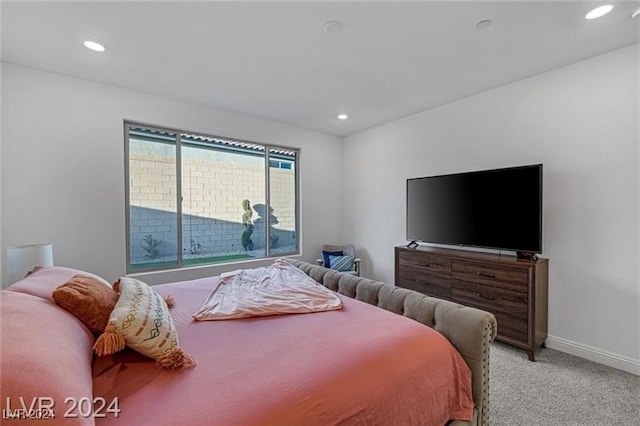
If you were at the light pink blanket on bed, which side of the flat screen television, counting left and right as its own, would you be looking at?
front

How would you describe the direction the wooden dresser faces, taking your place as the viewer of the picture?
facing the viewer and to the left of the viewer

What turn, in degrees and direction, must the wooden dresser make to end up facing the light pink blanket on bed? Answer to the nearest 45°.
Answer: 0° — it already faces it

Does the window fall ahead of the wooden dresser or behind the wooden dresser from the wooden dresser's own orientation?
ahead

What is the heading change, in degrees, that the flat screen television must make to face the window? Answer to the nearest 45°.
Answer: approximately 45° to its right

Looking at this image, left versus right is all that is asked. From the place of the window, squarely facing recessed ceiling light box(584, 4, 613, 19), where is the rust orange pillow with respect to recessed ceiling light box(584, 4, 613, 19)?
right

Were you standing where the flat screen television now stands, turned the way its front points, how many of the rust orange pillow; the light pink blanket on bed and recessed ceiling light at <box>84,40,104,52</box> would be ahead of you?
3

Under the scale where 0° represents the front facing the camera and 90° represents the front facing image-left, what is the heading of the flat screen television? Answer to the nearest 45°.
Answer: approximately 45°

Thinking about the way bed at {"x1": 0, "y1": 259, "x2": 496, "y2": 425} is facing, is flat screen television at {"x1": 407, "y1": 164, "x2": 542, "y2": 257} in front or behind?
in front

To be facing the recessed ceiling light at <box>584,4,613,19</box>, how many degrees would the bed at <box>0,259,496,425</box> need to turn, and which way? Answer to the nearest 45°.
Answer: approximately 45° to its right

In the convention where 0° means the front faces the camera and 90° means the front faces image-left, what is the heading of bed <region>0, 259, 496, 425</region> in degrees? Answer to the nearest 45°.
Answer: approximately 225°

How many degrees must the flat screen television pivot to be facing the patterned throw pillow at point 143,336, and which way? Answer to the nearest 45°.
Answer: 0° — it already faces it
